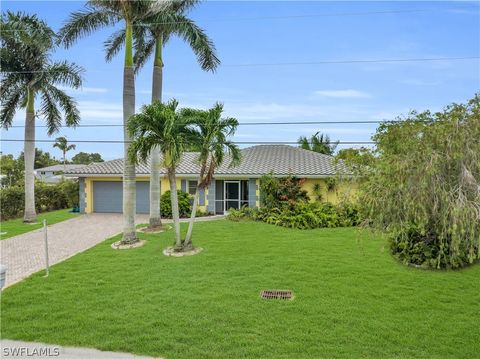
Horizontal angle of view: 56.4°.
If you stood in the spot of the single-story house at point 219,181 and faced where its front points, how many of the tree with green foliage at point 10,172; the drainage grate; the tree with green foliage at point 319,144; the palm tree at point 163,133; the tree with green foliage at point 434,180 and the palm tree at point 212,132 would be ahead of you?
4

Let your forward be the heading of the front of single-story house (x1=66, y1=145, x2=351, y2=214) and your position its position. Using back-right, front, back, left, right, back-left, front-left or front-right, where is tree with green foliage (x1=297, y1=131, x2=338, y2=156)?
back-left

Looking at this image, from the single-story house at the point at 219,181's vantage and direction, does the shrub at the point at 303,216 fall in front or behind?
in front

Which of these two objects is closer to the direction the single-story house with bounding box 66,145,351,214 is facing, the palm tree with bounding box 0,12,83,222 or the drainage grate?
the drainage grate

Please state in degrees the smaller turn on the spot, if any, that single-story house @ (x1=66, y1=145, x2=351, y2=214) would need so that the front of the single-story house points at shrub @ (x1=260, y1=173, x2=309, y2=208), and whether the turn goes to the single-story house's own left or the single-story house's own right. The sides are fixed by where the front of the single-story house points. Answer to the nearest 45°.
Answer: approximately 45° to the single-story house's own left

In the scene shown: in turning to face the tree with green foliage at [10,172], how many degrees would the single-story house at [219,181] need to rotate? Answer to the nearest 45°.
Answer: approximately 135° to its right

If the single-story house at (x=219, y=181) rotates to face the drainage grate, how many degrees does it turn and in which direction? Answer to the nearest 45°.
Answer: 0° — it already faces it

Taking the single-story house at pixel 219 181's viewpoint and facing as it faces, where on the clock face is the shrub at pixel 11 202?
The shrub is roughly at 3 o'clock from the single-story house.

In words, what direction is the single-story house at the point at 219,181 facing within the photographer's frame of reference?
facing the viewer

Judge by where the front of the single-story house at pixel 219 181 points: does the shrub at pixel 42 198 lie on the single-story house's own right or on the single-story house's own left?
on the single-story house's own right
